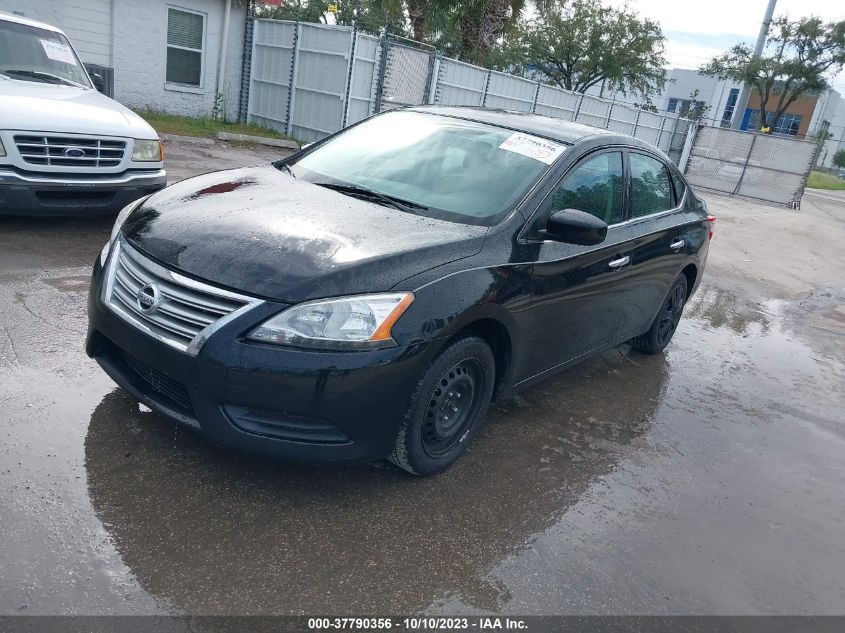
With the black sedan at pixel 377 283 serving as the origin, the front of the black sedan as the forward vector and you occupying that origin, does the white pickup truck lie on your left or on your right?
on your right

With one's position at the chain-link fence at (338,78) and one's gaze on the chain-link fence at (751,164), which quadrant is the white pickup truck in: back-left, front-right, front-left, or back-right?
back-right

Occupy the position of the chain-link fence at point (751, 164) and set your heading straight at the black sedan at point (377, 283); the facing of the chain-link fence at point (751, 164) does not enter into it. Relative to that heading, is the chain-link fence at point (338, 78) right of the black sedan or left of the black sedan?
right

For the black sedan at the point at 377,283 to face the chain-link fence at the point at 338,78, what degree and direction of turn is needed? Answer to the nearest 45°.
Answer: approximately 135° to its right

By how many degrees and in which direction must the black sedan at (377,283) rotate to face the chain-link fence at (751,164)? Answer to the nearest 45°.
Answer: approximately 180°

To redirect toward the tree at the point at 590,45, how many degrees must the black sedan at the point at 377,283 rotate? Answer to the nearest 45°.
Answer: approximately 135° to its right
